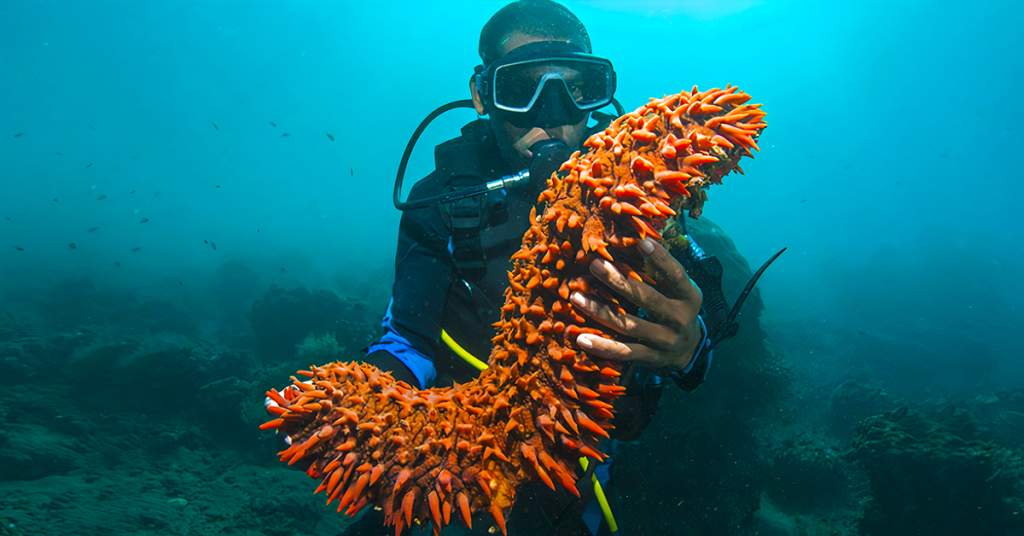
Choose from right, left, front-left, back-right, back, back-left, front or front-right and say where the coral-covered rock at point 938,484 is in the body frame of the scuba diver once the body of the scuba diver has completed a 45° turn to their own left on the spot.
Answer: left

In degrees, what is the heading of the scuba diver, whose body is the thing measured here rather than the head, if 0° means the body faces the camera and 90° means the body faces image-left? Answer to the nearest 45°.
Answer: approximately 0°
